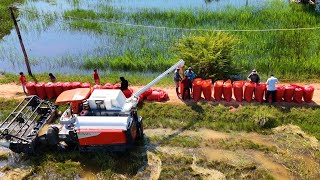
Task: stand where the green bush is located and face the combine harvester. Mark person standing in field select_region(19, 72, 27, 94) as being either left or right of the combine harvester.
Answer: right

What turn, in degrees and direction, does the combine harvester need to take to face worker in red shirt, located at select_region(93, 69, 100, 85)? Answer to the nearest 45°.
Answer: approximately 90° to its right

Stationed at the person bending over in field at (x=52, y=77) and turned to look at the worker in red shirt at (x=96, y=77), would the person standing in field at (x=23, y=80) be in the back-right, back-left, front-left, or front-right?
back-right

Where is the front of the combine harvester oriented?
to the viewer's left

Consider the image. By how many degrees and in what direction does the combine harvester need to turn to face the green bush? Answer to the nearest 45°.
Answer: approximately 135° to its right

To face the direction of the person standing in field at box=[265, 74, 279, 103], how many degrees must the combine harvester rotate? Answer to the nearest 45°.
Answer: approximately 180°
